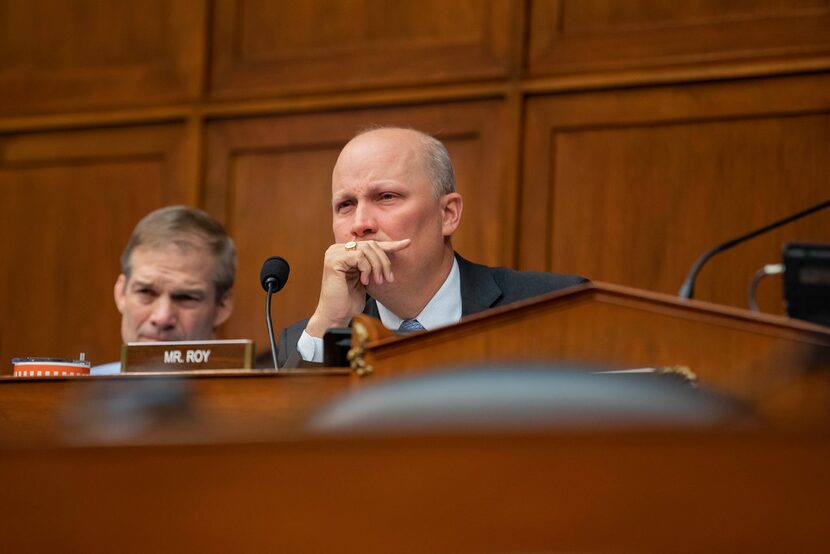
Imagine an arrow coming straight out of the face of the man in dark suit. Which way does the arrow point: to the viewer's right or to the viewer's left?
to the viewer's left

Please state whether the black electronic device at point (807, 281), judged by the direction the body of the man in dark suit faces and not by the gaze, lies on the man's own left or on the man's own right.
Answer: on the man's own left

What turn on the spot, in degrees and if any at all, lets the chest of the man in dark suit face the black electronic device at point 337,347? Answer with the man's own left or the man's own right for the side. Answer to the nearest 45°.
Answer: approximately 45° to the man's own left

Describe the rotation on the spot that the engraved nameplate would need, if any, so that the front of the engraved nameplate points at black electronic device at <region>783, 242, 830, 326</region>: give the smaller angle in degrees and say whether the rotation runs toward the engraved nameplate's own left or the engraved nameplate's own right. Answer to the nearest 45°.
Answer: approximately 90° to the engraved nameplate's own left

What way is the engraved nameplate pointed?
toward the camera

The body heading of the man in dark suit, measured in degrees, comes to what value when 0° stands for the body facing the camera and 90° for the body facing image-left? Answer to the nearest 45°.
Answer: approximately 45°

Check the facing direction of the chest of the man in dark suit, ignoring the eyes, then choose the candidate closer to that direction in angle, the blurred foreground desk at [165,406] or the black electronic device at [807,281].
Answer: the blurred foreground desk

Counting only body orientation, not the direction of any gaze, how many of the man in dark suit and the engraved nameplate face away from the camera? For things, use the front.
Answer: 0
